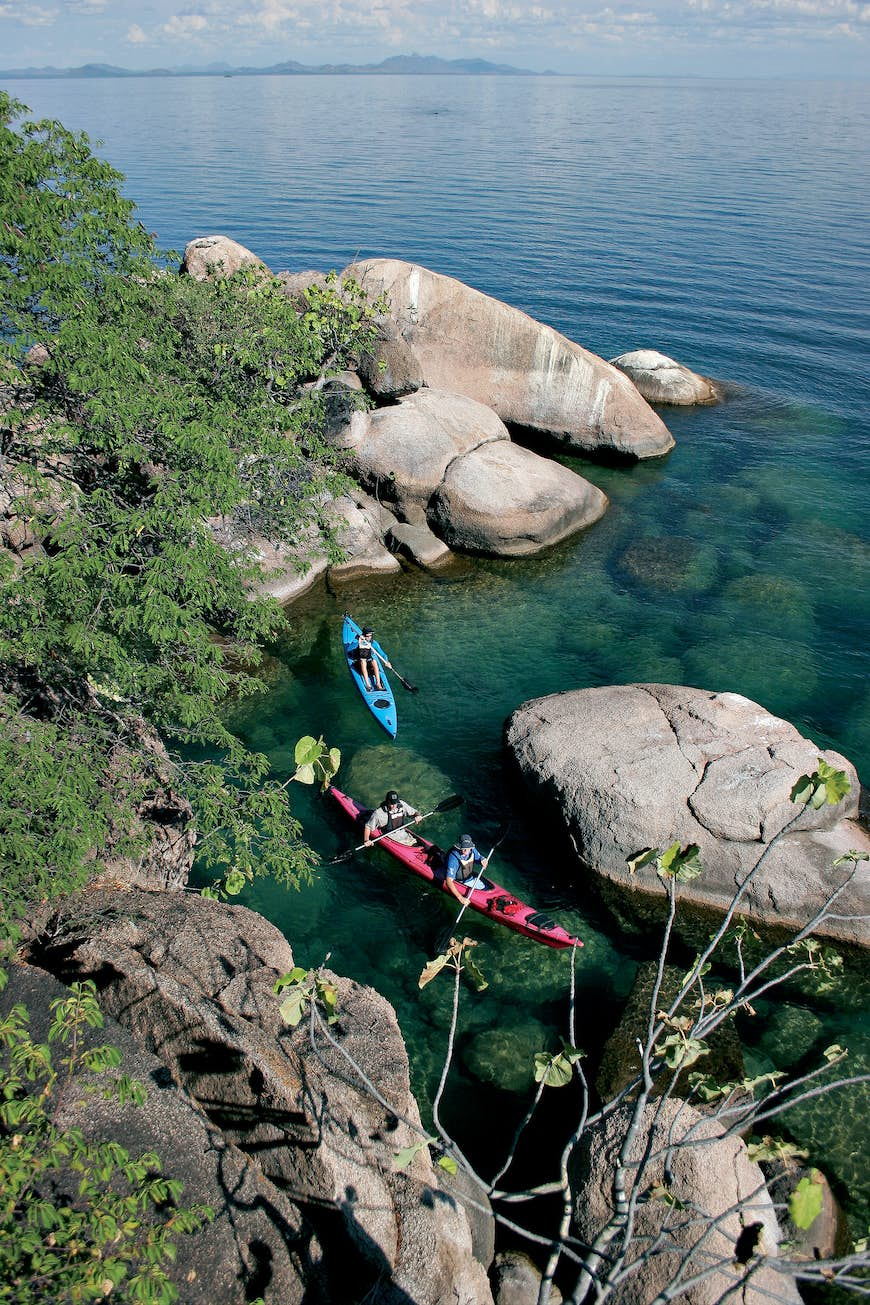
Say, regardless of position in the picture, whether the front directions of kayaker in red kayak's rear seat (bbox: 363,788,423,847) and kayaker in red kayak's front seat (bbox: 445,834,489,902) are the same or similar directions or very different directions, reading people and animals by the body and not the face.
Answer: same or similar directions

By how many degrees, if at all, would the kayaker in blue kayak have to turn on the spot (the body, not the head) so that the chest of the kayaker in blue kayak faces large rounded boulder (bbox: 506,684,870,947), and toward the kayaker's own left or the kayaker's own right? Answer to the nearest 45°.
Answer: approximately 45° to the kayaker's own left

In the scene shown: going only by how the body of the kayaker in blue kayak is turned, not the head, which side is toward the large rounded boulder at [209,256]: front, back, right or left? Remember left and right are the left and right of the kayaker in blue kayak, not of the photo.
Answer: back

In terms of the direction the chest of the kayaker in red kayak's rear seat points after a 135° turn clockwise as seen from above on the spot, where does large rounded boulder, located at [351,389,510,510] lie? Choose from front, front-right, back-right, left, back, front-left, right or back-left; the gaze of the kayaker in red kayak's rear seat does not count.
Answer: right

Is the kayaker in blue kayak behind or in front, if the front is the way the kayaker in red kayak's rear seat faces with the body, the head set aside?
behind

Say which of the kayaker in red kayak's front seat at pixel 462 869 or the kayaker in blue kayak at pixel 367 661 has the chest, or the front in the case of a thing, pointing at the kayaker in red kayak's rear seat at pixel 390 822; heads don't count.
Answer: the kayaker in blue kayak

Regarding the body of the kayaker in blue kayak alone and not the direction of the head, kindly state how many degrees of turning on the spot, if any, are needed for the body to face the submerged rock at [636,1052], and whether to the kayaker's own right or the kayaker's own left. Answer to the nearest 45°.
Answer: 0° — they already face it

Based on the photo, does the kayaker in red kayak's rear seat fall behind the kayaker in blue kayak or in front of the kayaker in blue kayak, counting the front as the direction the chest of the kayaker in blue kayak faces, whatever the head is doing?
in front

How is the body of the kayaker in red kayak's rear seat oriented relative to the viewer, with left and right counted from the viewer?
facing the viewer and to the right of the viewer

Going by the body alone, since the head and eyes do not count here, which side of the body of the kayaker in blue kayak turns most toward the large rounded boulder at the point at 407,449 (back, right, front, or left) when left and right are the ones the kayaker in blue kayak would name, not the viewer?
back

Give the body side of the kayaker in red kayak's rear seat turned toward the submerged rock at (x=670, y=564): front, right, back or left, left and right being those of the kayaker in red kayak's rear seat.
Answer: left

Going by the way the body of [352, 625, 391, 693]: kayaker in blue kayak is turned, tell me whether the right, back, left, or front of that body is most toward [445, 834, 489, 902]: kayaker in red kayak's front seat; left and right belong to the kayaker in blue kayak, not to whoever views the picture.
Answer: front

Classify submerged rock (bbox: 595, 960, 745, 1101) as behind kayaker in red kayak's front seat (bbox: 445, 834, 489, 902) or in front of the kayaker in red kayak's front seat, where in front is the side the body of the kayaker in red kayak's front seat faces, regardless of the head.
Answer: in front

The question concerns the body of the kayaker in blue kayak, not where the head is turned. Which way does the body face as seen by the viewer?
toward the camera

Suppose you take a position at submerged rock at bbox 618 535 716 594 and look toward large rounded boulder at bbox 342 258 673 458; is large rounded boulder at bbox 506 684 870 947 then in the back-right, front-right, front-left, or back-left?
back-left

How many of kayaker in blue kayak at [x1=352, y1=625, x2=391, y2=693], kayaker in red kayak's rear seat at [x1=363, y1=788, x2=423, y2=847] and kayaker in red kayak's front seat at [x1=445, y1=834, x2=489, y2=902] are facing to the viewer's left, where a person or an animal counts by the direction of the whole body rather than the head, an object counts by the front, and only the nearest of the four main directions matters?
0
